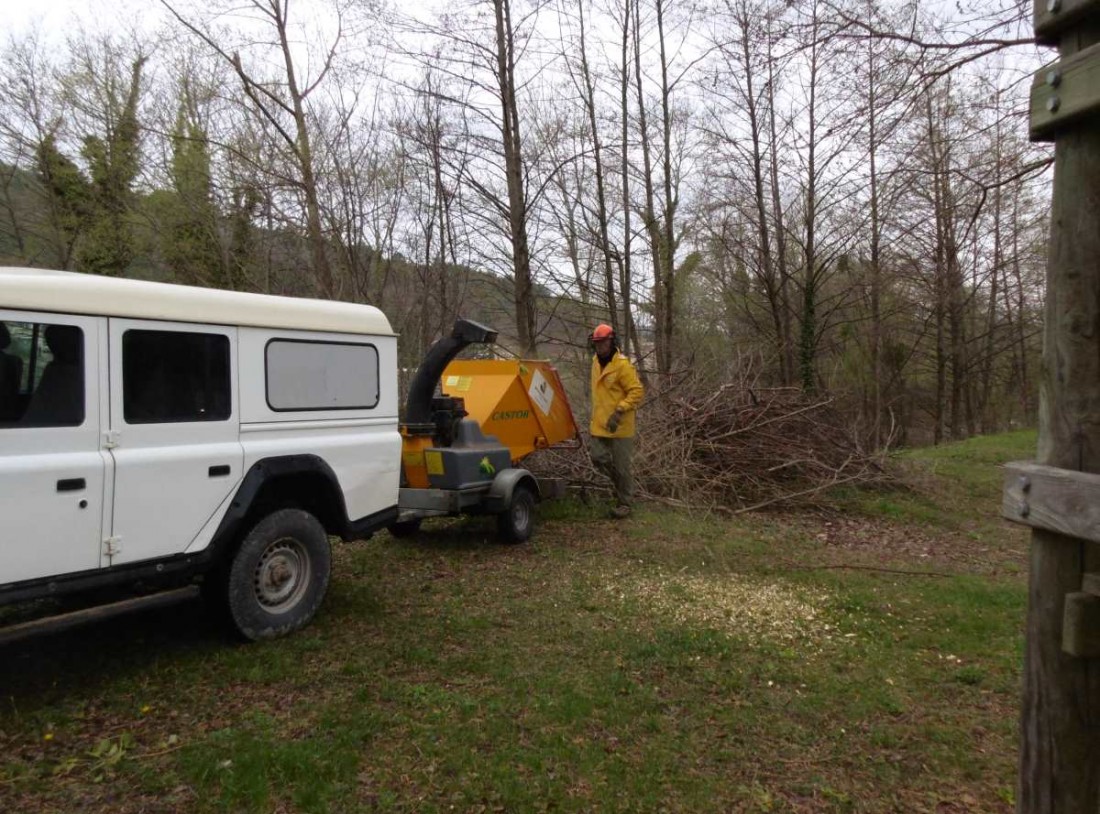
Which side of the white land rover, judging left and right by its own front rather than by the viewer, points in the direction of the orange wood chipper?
back

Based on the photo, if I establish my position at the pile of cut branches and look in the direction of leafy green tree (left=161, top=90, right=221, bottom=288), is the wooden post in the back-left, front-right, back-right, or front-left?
back-left

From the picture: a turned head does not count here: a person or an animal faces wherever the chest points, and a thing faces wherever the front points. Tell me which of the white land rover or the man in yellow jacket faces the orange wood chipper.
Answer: the man in yellow jacket

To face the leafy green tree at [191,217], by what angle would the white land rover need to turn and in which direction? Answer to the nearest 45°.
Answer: approximately 135° to its right

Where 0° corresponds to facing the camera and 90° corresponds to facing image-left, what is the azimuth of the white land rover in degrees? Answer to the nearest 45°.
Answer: approximately 45°

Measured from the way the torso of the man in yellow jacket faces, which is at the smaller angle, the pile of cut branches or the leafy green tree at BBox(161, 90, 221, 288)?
the leafy green tree

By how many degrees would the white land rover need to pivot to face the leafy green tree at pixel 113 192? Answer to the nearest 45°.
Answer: approximately 135° to its right
